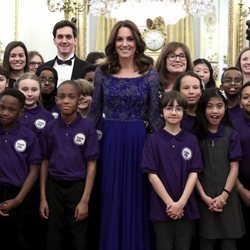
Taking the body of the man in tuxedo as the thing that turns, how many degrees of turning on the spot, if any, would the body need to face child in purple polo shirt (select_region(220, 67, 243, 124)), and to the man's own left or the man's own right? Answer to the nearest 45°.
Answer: approximately 45° to the man's own left

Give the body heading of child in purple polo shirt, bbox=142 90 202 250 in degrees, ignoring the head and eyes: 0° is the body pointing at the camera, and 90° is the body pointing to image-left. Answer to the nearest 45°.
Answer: approximately 0°

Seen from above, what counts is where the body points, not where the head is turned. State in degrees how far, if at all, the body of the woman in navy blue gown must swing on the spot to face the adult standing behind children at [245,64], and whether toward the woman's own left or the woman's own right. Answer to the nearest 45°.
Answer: approximately 135° to the woman's own left

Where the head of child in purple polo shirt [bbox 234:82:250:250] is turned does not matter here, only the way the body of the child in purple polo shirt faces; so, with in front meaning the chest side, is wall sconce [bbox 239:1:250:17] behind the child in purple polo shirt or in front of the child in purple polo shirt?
behind

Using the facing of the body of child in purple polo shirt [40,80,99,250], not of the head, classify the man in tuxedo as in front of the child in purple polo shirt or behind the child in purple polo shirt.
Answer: behind
